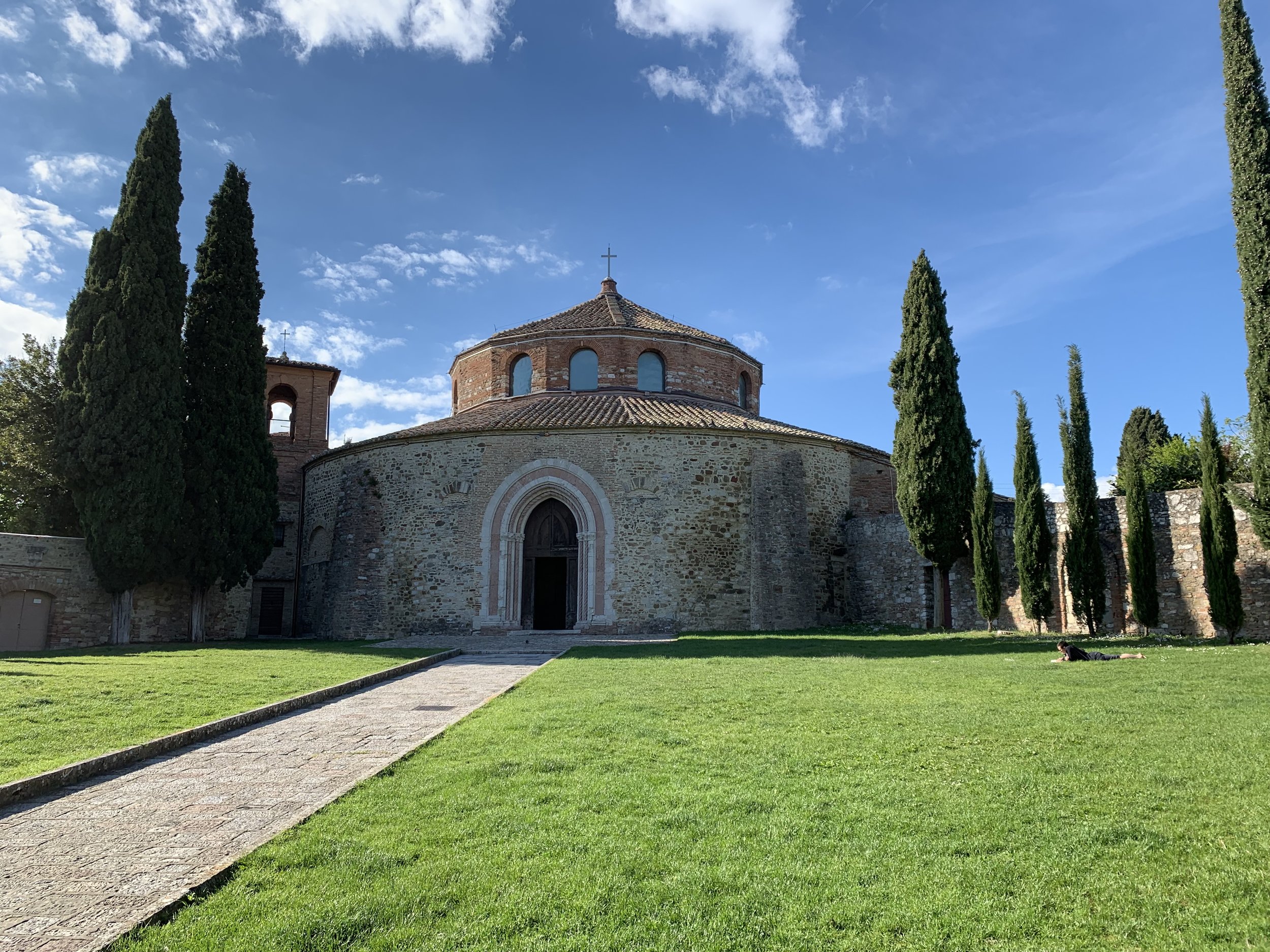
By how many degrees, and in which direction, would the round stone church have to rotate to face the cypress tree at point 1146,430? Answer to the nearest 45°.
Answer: approximately 135° to its left

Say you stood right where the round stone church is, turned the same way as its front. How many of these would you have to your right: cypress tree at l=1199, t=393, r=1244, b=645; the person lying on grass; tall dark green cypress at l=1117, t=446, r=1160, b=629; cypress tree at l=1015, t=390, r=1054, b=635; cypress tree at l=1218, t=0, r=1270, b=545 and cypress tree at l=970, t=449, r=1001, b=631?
0

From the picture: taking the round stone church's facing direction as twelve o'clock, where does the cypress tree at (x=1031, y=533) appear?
The cypress tree is roughly at 10 o'clock from the round stone church.

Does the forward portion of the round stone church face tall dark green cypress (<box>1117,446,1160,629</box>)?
no

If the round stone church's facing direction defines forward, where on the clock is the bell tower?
The bell tower is roughly at 4 o'clock from the round stone church.

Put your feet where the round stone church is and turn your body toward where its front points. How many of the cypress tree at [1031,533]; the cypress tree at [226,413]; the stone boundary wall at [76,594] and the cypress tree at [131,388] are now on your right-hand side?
3

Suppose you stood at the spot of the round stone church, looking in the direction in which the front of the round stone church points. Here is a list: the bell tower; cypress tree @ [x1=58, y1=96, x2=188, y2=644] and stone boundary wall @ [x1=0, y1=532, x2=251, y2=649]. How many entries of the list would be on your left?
0

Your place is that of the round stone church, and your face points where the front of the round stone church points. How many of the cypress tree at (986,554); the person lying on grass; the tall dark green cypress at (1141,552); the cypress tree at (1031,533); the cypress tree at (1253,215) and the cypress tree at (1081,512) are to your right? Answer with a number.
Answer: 0

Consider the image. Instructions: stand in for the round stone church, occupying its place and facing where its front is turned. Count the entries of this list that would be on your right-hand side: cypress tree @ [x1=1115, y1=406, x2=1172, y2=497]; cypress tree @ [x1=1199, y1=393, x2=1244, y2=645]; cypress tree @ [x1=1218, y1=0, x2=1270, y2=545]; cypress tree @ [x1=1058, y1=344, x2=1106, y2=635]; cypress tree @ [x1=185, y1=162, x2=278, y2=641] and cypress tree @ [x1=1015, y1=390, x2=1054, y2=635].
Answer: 1

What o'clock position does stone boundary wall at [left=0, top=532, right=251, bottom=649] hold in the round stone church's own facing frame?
The stone boundary wall is roughly at 3 o'clock from the round stone church.

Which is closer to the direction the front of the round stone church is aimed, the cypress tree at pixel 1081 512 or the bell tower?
the cypress tree

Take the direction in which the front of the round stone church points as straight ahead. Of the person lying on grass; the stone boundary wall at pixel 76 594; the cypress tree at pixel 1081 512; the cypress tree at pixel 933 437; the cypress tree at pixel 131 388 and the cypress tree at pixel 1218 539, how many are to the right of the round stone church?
2

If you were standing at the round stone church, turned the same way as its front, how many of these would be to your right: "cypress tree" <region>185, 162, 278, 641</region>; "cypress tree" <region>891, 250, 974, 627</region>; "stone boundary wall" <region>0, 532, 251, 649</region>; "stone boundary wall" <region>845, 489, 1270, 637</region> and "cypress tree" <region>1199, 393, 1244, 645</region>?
2

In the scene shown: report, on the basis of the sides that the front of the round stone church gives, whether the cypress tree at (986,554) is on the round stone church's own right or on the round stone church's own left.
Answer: on the round stone church's own left

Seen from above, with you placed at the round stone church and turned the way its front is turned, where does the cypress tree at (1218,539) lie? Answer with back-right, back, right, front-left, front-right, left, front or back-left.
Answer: front-left

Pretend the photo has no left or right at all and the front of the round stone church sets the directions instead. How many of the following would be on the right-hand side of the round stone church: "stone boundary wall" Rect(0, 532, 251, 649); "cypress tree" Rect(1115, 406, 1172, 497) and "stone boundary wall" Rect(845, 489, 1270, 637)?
1

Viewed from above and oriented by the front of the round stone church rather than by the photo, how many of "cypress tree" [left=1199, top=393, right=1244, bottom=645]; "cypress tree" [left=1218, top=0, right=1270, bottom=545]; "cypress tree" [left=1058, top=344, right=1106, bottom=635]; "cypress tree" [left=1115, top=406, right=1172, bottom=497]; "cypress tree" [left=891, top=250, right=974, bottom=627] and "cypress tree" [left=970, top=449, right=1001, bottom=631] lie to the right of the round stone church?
0

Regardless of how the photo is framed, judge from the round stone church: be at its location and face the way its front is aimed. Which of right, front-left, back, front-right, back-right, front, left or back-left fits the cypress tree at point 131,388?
right

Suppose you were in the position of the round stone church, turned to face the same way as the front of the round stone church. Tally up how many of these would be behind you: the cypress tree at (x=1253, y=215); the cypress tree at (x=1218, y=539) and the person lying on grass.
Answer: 0

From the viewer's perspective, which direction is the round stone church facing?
toward the camera

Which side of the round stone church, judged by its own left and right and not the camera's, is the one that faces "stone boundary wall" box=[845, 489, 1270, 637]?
left

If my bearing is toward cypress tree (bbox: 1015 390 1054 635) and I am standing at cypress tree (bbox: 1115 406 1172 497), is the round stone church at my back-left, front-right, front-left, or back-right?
front-right
